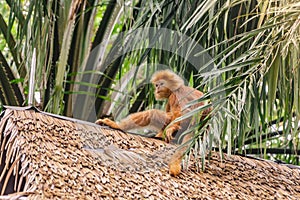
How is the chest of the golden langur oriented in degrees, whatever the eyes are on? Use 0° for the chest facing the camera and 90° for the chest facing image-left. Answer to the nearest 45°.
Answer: approximately 90°
